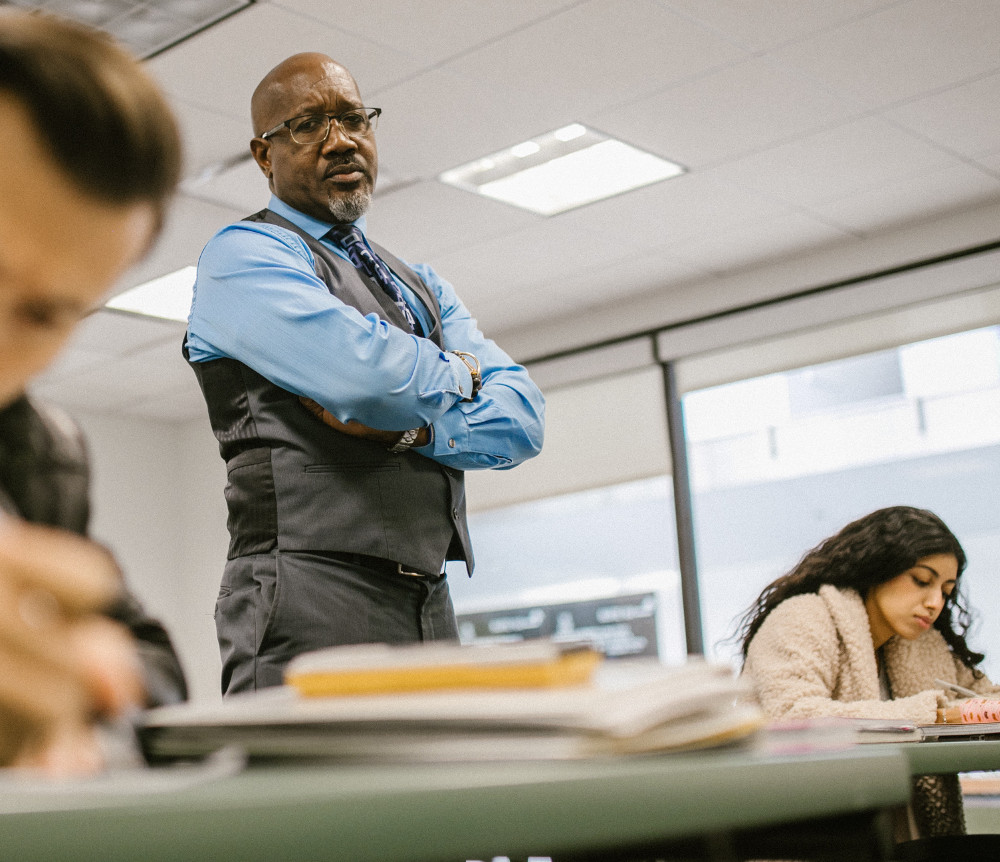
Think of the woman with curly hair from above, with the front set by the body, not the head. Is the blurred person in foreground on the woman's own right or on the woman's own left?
on the woman's own right

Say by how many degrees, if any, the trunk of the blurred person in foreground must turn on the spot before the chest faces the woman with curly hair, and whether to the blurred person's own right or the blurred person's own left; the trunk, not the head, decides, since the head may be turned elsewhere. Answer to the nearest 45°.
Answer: approximately 90° to the blurred person's own left

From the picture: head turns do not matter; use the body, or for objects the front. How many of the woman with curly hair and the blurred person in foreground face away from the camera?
0

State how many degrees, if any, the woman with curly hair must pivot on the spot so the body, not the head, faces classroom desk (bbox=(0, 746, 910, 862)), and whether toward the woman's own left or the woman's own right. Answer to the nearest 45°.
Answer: approximately 45° to the woman's own right

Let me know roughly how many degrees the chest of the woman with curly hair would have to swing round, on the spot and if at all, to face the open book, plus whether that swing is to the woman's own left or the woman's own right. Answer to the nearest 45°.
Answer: approximately 45° to the woman's own right

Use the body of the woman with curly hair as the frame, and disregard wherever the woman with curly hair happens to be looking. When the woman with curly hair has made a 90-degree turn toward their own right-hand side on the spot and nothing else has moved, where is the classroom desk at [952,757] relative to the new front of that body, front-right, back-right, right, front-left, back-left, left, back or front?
front-left
